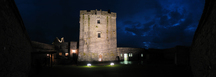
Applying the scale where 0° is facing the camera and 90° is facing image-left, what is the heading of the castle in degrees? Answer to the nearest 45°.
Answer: approximately 0°
